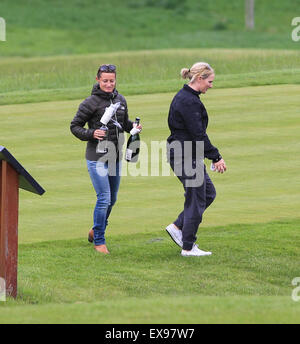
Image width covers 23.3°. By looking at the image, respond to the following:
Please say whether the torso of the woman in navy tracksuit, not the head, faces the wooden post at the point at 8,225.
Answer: no

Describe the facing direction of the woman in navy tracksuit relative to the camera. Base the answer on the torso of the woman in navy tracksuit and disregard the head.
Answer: to the viewer's right

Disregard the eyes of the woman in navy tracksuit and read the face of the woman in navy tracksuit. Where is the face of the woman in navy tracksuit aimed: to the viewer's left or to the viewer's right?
to the viewer's right
